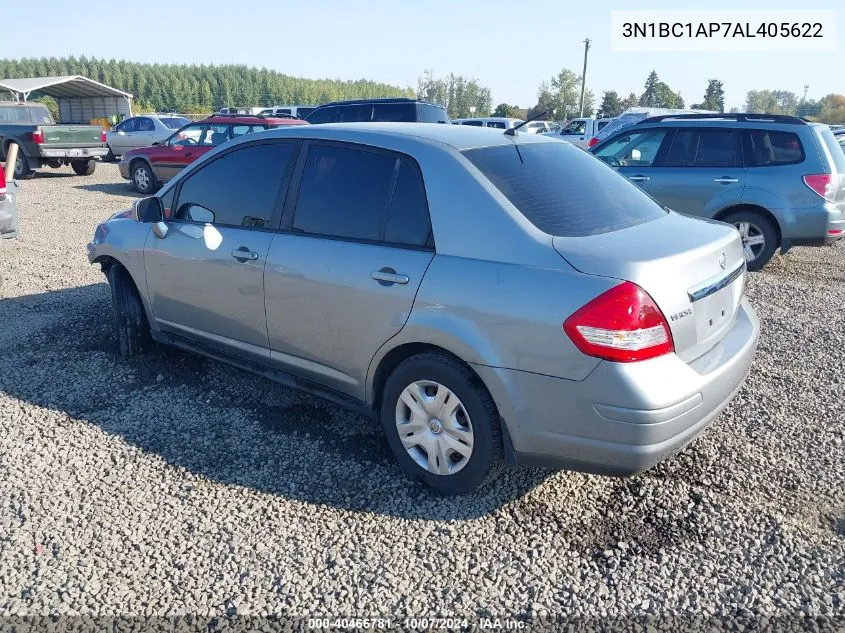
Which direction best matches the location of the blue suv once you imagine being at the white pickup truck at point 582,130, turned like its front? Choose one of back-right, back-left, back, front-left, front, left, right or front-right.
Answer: left

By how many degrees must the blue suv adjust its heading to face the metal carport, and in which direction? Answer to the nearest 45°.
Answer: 0° — it already faces it

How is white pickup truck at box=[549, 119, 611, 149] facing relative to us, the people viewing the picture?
facing to the left of the viewer

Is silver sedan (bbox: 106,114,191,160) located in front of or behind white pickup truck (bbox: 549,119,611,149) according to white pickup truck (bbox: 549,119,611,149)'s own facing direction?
in front

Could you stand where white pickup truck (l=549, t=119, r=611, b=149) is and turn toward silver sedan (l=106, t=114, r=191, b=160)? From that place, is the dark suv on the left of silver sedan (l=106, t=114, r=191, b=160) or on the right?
left

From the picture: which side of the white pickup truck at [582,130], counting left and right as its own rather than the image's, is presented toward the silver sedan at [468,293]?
left

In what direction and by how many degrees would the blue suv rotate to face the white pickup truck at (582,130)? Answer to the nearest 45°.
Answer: approximately 45° to its right

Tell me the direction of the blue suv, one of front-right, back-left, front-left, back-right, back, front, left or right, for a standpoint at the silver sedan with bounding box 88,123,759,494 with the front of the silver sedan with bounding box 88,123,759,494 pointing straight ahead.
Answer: right

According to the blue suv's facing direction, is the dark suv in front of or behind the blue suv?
in front

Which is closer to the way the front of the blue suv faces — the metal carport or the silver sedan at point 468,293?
the metal carport

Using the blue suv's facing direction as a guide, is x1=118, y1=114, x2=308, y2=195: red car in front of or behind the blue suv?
in front
